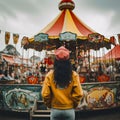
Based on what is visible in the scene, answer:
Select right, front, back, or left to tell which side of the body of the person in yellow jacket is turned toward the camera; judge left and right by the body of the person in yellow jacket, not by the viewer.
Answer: back

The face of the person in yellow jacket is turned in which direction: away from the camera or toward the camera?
away from the camera
